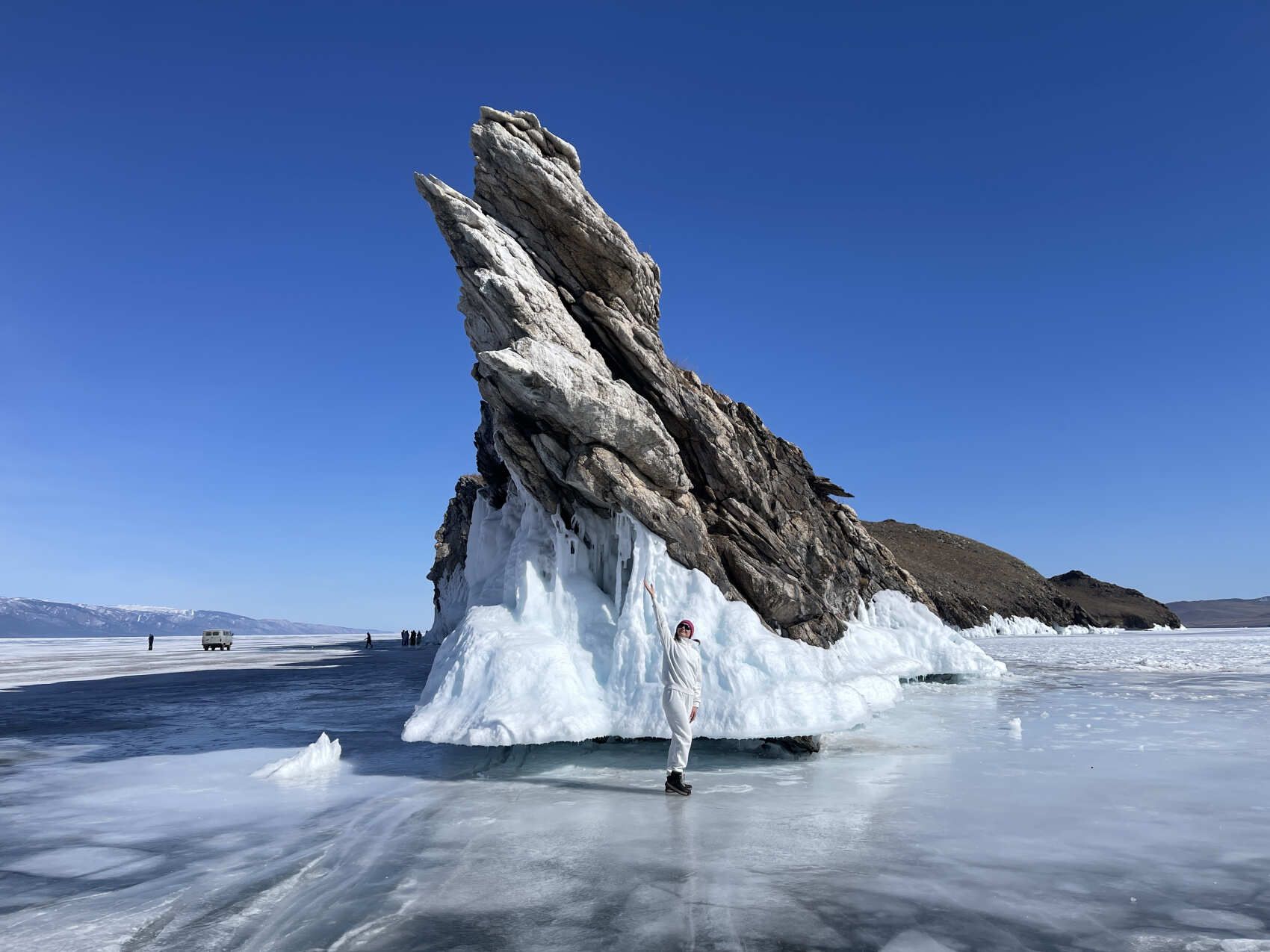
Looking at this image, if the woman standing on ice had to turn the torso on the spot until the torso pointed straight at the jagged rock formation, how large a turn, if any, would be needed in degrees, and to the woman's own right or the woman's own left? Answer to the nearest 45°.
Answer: approximately 135° to the woman's own left

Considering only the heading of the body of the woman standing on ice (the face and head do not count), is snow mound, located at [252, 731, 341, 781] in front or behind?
behind

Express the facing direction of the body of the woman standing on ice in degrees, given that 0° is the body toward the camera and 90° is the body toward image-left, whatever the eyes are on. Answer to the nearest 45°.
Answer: approximately 315°
